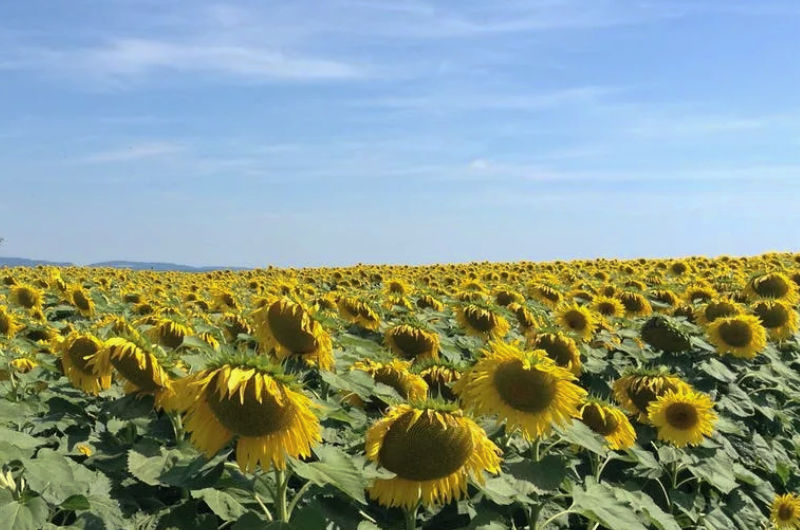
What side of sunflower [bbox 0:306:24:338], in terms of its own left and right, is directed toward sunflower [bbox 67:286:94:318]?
back

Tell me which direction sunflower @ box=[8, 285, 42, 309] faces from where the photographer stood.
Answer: facing the viewer

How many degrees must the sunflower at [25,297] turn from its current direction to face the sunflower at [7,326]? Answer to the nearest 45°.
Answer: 0° — it already faces it

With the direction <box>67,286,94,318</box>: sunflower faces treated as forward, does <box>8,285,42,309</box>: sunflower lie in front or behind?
in front

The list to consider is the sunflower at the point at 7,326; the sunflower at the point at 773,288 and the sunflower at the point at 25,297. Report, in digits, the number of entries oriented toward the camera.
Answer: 3

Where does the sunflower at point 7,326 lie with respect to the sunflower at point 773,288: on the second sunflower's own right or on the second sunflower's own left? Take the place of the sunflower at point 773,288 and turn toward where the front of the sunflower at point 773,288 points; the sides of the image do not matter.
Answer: on the second sunflower's own right

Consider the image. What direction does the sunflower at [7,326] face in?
toward the camera

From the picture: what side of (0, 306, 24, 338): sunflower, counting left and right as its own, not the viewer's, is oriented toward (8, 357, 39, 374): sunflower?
front

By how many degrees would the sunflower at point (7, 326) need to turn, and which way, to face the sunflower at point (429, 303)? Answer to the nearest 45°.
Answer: approximately 90° to its left

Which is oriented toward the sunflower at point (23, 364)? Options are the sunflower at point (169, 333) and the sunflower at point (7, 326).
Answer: the sunflower at point (7, 326)

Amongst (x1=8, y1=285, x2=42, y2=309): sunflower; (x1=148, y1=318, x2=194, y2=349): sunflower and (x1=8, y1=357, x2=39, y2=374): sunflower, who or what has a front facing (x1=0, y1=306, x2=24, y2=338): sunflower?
(x1=8, y1=285, x2=42, y2=309): sunflower

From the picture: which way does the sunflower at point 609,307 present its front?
toward the camera

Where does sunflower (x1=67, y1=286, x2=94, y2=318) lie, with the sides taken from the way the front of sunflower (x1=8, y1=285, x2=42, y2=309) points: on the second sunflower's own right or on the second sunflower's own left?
on the second sunflower's own left

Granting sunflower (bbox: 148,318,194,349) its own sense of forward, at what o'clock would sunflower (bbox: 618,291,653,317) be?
sunflower (bbox: 618,291,653,317) is roughly at 8 o'clock from sunflower (bbox: 148,318,194,349).
